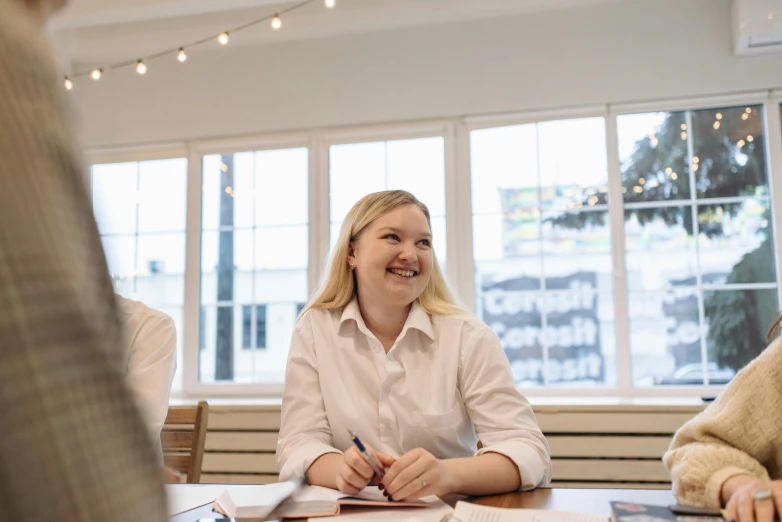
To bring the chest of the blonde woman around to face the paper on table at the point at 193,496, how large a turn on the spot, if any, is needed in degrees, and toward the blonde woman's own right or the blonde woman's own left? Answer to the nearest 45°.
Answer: approximately 45° to the blonde woman's own right

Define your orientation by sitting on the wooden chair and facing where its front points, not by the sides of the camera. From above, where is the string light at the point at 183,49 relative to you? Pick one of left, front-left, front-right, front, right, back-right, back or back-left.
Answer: back-right

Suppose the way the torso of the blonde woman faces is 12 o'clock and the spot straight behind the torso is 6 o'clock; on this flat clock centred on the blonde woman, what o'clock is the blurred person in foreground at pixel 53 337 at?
The blurred person in foreground is roughly at 12 o'clock from the blonde woman.

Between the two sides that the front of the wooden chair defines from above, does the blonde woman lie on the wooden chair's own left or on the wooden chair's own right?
on the wooden chair's own left

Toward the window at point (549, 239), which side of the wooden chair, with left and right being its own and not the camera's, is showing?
back

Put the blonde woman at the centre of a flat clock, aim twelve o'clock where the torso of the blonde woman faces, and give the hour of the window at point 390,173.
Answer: The window is roughly at 6 o'clock from the blonde woman.

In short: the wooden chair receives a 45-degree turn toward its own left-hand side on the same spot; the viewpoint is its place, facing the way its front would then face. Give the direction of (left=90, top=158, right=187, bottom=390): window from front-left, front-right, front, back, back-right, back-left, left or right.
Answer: back

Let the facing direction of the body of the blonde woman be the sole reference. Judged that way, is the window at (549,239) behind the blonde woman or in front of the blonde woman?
behind

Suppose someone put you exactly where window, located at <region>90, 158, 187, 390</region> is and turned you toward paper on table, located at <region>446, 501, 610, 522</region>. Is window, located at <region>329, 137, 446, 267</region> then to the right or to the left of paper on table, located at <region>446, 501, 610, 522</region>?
left

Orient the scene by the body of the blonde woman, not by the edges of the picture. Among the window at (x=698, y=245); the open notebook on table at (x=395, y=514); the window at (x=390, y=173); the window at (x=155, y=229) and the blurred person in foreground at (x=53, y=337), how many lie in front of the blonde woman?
2

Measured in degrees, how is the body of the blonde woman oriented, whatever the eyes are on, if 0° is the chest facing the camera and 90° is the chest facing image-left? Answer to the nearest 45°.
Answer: approximately 0°
